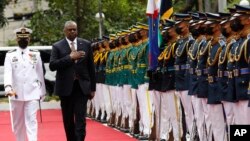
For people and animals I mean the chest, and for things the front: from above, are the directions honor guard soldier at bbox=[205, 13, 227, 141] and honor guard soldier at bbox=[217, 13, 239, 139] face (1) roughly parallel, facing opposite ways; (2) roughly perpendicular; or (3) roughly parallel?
roughly parallel

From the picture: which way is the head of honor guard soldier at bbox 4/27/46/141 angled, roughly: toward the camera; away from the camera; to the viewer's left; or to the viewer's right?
toward the camera

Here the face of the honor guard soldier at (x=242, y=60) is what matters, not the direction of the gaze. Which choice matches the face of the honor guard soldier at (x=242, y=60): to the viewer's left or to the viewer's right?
to the viewer's left

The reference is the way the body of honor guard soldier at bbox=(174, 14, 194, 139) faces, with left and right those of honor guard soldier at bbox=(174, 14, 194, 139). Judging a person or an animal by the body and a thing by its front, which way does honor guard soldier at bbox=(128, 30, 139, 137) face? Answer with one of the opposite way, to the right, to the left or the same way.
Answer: the same way

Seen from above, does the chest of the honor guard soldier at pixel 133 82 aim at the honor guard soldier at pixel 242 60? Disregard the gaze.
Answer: no

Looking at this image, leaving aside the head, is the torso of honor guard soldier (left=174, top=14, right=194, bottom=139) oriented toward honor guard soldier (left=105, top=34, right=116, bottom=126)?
no

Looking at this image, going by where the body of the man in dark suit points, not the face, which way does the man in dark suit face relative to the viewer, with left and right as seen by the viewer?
facing the viewer

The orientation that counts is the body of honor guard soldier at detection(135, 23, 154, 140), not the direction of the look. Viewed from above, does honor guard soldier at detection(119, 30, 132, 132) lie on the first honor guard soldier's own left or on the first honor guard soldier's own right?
on the first honor guard soldier's own right

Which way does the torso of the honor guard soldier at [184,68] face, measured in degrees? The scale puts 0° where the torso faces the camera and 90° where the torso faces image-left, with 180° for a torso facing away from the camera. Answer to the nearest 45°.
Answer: approximately 45°

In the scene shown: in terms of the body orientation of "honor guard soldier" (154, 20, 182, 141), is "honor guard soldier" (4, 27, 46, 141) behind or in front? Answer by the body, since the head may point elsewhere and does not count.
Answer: in front

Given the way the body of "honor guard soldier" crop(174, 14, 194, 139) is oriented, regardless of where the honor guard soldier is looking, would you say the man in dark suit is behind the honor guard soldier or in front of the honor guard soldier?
in front

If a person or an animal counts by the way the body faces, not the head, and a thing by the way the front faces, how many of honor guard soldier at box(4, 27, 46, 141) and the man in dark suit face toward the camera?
2

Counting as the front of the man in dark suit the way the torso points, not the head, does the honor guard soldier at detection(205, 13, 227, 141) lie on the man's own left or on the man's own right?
on the man's own left

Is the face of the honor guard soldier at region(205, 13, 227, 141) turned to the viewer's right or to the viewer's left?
to the viewer's left

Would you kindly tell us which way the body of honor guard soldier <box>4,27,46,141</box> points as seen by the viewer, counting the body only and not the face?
toward the camera

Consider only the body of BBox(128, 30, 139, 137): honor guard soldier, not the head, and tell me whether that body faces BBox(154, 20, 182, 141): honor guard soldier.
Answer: no

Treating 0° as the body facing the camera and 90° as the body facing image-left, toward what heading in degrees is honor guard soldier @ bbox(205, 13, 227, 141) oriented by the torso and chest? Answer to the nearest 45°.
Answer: approximately 45°

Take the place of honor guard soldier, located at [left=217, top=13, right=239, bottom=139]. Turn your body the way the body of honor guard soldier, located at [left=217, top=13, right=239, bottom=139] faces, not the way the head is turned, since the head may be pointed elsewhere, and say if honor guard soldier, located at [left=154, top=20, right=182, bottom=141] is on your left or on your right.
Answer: on your right

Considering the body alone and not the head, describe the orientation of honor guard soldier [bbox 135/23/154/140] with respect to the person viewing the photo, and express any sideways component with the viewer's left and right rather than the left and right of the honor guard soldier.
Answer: facing the viewer and to the left of the viewer
